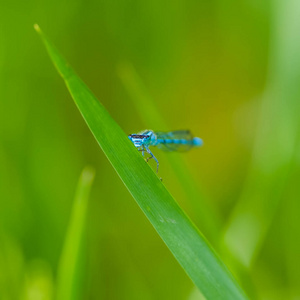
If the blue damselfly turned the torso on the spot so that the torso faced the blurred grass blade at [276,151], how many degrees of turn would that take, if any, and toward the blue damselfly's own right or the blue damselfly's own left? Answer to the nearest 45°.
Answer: approximately 180°

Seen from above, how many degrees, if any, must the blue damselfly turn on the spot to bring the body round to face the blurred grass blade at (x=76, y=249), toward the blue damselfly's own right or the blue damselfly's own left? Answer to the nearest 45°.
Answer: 0° — it already faces it

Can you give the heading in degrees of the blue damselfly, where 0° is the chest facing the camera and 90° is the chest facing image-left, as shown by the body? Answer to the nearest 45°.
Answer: approximately 45°
